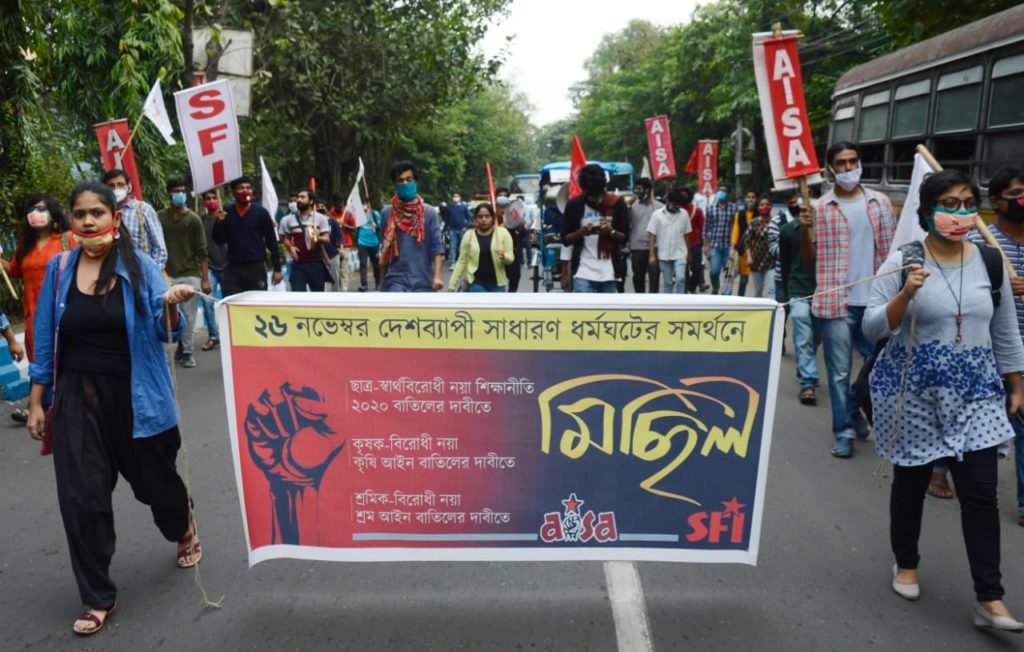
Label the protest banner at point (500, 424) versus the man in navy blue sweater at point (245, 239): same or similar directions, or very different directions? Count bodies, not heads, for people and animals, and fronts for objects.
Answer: same or similar directions

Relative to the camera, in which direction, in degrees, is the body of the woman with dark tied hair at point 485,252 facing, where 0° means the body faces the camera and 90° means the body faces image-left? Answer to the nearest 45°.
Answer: approximately 0°

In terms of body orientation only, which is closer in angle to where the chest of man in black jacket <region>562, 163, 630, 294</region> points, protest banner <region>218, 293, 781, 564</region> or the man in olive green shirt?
the protest banner

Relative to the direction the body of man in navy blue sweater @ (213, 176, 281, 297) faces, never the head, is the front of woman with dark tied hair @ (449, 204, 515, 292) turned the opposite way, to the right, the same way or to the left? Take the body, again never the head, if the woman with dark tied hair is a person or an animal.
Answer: the same way

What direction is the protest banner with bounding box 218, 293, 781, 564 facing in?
toward the camera

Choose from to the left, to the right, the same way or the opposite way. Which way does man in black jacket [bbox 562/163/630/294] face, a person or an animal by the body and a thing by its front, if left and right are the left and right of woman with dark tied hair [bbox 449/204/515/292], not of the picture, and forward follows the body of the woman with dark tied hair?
the same way

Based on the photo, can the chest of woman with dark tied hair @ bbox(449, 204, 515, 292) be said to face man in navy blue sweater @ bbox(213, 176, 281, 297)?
no

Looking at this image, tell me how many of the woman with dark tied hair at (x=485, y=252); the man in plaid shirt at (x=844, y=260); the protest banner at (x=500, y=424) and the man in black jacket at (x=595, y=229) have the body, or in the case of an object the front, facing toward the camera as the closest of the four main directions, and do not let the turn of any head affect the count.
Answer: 4

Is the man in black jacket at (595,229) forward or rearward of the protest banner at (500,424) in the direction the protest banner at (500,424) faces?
rearward

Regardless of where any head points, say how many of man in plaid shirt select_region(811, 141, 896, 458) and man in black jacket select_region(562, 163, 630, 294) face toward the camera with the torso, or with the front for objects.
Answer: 2

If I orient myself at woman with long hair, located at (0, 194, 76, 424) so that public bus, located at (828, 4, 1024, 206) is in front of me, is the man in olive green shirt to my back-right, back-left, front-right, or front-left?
front-left

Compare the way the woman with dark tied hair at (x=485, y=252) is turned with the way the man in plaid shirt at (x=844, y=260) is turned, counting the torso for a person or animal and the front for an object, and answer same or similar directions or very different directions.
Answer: same or similar directions

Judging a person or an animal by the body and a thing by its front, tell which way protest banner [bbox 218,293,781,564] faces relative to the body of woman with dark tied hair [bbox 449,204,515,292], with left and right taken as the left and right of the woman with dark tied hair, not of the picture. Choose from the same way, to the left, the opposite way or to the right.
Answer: the same way

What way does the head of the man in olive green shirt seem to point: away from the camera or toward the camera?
toward the camera

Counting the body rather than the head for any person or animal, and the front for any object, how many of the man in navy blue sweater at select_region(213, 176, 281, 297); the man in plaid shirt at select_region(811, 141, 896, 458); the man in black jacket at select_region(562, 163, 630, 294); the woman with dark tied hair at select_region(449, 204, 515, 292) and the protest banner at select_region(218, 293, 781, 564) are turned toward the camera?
5

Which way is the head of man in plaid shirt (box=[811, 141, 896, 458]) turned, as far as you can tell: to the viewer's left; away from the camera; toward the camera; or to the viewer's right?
toward the camera

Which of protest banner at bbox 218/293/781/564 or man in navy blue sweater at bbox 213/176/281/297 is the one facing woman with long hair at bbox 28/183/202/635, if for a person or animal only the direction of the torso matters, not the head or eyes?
the man in navy blue sweater

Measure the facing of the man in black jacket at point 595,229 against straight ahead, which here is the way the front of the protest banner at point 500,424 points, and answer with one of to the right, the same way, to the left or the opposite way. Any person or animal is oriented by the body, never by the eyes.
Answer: the same way

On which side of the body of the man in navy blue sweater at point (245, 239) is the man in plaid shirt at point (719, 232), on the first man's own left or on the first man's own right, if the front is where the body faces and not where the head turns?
on the first man's own left

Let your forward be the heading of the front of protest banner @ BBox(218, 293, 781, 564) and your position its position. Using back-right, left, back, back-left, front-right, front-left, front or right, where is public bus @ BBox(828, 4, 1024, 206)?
back-left
